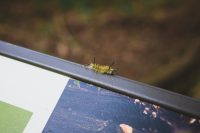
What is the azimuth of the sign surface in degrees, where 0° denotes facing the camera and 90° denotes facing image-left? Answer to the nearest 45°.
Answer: approximately 0°
